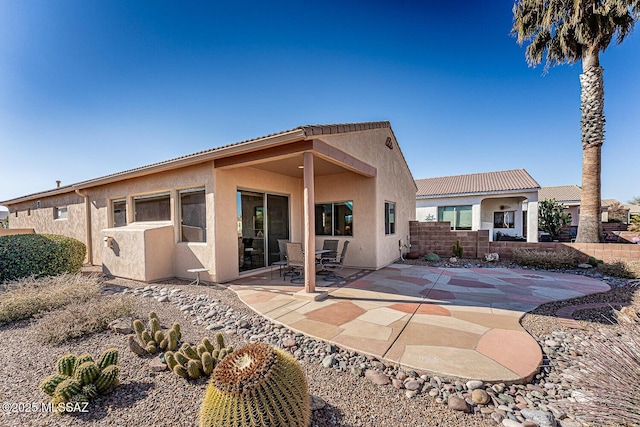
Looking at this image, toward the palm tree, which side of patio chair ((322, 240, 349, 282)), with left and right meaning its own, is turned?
back

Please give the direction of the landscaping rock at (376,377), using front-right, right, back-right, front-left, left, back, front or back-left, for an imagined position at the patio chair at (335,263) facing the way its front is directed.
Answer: left

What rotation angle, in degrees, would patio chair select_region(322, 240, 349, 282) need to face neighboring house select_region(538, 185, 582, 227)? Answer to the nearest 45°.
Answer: approximately 135° to its right

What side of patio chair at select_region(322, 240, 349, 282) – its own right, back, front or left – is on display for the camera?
left

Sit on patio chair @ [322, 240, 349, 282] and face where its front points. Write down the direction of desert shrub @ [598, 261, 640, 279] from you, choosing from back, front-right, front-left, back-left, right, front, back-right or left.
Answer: back
